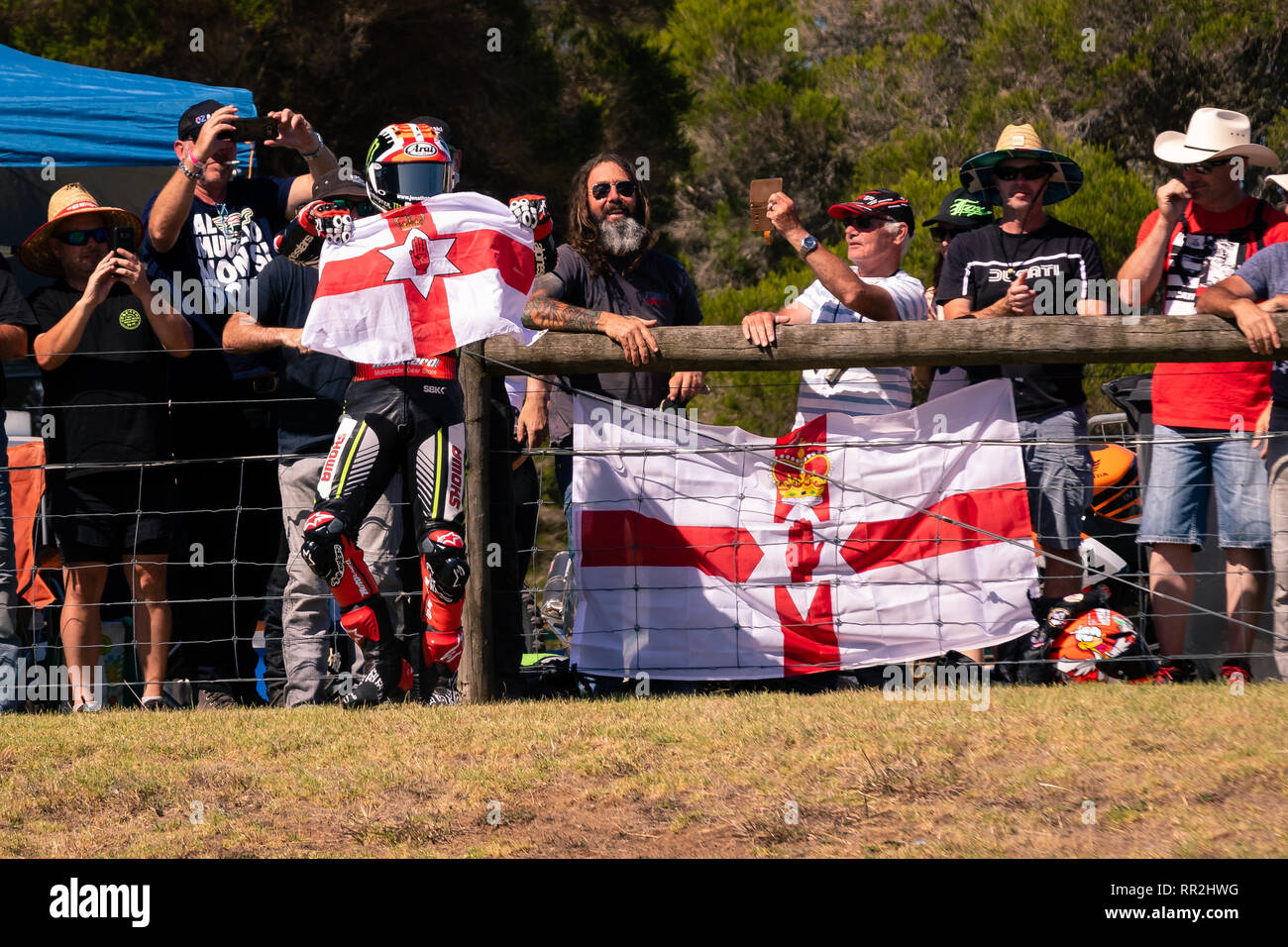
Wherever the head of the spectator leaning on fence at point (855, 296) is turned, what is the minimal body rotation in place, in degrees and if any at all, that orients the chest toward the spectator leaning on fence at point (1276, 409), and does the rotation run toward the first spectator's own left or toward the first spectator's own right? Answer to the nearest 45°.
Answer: approximately 135° to the first spectator's own left

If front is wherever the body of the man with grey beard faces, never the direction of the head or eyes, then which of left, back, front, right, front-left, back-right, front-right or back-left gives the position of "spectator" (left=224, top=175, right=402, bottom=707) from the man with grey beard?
right

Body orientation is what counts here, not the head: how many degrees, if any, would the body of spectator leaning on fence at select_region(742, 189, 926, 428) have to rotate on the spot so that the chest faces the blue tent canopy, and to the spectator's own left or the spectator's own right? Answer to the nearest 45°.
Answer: approximately 90° to the spectator's own right

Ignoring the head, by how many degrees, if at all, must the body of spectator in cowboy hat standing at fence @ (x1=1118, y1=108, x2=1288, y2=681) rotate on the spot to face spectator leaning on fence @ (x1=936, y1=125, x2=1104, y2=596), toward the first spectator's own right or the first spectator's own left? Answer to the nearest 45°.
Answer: approximately 90° to the first spectator's own right

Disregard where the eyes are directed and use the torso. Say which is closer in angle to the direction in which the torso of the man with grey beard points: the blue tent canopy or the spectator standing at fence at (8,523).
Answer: the spectator standing at fence

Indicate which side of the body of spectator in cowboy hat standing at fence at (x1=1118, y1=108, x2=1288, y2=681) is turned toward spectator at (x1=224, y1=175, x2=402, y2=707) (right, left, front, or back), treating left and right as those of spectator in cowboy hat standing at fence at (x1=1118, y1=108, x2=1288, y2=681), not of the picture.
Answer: right

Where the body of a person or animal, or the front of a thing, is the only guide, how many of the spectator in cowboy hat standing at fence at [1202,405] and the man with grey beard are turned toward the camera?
2

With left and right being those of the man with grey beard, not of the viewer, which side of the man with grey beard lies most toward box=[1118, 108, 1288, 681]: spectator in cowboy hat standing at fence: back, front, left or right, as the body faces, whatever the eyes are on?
left
